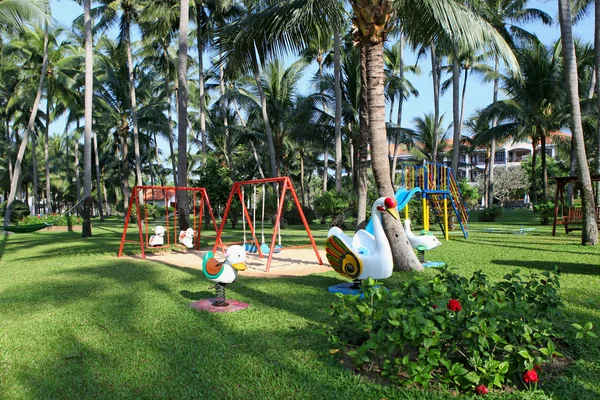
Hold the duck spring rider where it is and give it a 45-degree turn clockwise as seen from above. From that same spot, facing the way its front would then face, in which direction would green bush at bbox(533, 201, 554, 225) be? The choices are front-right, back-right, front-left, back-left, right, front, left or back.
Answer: back-left

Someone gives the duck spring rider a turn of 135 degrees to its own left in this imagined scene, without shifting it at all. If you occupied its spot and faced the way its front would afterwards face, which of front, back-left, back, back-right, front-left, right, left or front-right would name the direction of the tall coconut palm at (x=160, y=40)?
front

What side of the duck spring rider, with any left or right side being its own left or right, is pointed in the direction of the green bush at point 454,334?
front

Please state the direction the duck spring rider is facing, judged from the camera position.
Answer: facing the viewer and to the right of the viewer

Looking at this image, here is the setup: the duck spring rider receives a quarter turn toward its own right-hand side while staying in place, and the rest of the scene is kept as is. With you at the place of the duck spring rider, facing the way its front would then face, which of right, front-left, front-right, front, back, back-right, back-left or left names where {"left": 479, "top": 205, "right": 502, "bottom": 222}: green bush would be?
back

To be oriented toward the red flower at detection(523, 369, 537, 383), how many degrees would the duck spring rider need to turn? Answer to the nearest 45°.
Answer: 0° — it already faces it

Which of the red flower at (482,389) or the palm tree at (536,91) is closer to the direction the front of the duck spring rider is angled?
the red flower

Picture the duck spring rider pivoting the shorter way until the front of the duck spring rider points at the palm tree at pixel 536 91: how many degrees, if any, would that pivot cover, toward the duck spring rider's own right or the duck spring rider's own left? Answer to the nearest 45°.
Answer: approximately 90° to the duck spring rider's own left

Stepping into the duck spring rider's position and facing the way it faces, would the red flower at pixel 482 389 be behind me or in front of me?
in front

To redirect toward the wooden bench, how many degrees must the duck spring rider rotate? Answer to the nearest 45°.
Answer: approximately 90° to its left
